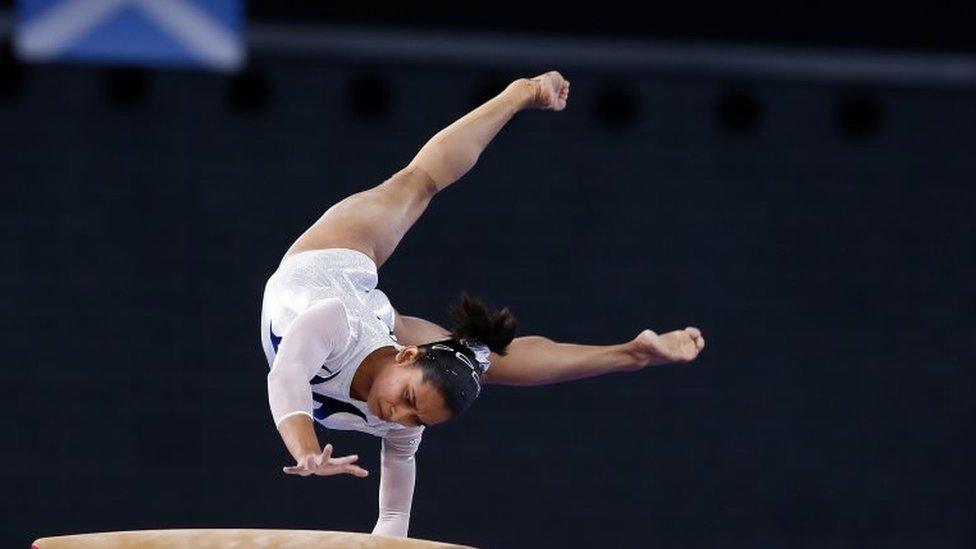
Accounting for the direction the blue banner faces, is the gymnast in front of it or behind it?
in front

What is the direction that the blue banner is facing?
toward the camera
